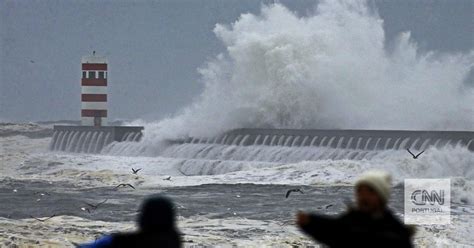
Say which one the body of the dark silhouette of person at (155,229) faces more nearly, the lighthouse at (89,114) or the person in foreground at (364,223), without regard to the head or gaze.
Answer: the lighthouse

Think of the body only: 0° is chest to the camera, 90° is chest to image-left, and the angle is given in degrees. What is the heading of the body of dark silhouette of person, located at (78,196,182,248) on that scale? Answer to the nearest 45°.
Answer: approximately 180°

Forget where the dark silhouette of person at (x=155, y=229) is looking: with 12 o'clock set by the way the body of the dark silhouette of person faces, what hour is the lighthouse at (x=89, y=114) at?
The lighthouse is roughly at 12 o'clock from the dark silhouette of person.

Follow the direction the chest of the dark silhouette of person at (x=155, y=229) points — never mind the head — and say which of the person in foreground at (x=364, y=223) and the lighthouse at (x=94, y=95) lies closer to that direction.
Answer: the lighthouse

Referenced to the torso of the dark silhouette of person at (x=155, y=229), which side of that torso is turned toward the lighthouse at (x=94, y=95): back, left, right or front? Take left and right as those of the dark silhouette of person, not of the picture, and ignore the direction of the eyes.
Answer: front
